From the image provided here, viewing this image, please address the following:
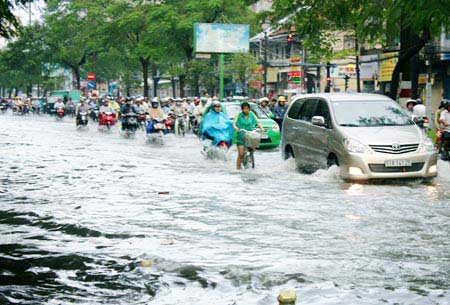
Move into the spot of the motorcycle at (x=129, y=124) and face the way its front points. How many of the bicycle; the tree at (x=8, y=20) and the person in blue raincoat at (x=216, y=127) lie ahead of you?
3

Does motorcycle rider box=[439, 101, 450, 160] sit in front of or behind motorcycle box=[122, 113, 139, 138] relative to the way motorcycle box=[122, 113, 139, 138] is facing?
in front

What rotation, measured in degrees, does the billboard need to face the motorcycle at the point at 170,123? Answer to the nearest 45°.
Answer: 0° — it already faces it

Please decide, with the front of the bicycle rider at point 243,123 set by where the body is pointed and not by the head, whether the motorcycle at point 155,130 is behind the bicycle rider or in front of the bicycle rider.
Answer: behind

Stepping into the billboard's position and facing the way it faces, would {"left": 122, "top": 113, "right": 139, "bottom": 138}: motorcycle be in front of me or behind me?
in front

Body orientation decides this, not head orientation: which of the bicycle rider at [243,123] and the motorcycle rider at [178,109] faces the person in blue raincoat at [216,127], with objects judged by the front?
the motorcycle rider at [178,109]

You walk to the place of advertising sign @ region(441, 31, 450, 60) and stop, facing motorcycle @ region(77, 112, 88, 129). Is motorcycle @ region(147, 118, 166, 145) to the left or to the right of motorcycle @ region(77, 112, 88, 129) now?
left
